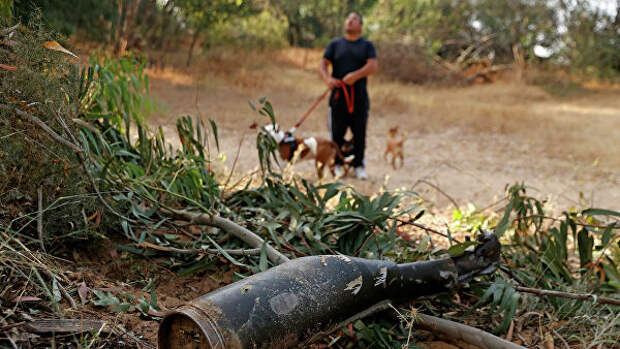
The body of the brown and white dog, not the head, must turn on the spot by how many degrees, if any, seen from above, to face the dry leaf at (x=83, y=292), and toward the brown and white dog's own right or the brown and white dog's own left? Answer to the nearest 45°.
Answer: approximately 90° to the brown and white dog's own left

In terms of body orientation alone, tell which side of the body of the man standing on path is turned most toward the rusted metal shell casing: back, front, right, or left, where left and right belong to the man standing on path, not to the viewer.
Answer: front

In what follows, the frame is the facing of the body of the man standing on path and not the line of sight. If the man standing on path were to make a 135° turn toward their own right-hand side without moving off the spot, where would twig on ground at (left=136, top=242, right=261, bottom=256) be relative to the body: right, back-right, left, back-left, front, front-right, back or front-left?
back-left

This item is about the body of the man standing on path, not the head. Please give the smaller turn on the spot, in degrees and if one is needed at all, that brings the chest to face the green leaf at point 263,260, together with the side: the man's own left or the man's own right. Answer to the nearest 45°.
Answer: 0° — they already face it

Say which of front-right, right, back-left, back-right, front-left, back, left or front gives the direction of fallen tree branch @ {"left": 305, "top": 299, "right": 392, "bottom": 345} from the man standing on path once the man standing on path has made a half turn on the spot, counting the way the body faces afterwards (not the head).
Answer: back

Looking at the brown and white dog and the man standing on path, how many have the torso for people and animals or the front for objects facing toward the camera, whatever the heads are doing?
1

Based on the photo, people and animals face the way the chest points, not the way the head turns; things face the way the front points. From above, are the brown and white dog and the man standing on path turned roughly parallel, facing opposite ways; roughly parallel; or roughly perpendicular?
roughly perpendicular

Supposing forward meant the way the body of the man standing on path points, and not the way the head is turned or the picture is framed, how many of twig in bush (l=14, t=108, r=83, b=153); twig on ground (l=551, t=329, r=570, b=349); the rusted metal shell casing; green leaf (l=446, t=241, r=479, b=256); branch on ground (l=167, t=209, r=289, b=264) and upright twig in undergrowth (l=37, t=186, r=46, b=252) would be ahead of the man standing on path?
6

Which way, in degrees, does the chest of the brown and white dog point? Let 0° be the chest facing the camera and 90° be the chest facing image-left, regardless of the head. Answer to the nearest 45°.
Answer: approximately 90°

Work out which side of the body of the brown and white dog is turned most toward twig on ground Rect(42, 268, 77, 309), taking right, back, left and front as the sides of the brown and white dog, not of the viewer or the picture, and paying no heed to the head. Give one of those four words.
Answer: left

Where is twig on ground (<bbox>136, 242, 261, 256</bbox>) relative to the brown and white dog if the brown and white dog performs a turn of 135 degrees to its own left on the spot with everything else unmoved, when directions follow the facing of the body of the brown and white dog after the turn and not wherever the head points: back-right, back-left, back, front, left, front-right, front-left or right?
front-right

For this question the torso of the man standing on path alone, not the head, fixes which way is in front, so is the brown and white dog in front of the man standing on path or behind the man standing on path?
in front

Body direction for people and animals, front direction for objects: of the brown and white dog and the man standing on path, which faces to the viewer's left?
the brown and white dog

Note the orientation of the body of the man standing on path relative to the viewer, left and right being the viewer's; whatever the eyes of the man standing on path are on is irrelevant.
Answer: facing the viewer

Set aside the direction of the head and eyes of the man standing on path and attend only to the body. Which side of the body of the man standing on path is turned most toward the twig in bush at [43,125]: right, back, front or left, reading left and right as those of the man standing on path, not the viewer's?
front

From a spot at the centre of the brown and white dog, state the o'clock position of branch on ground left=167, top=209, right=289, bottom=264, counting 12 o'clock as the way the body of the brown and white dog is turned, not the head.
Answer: The branch on ground is roughly at 9 o'clock from the brown and white dog.
